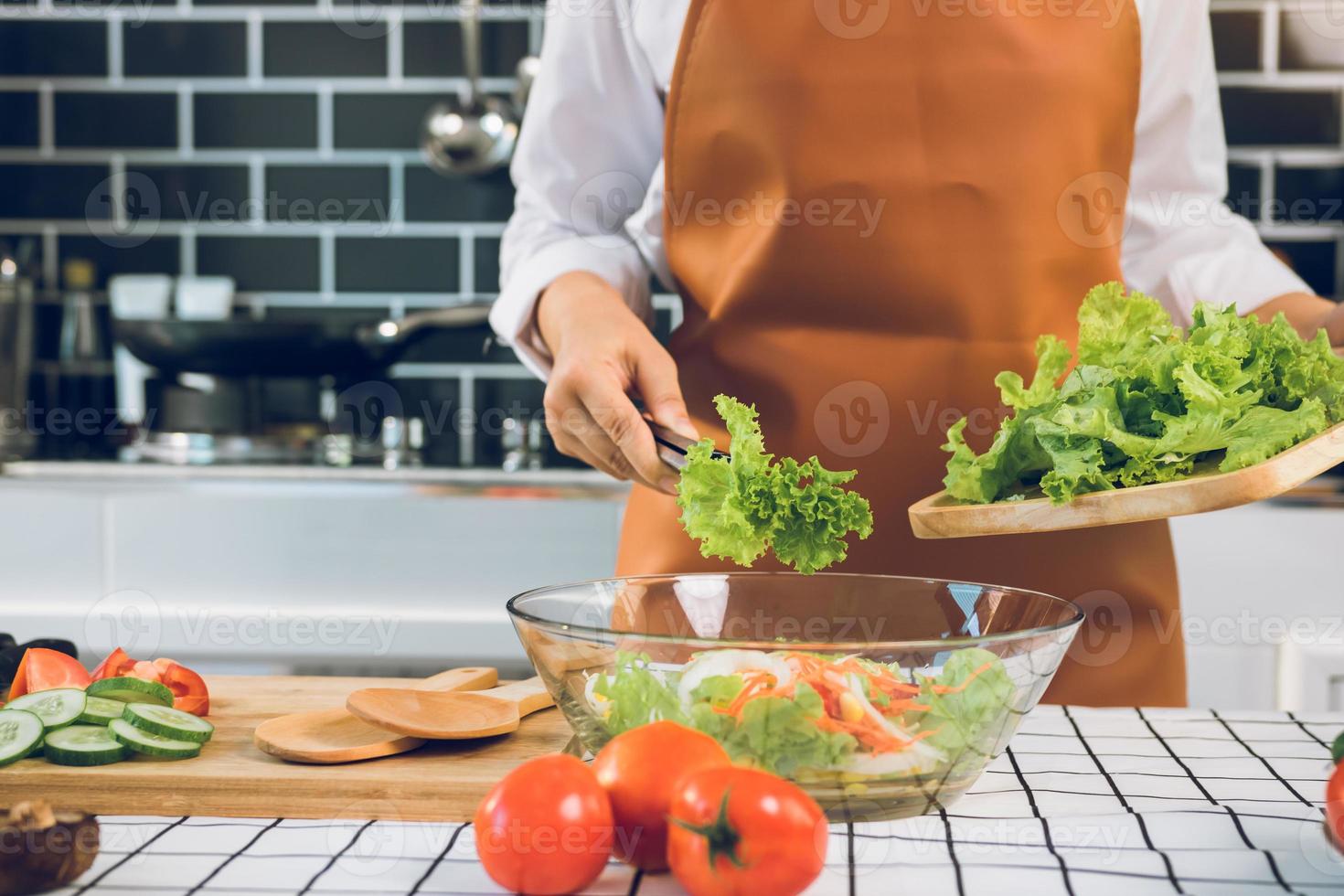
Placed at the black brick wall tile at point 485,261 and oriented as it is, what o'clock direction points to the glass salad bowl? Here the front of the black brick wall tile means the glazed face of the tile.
The glass salad bowl is roughly at 12 o'clock from the black brick wall tile.

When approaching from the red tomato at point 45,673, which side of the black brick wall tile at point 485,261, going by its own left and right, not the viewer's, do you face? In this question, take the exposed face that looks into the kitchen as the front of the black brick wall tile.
front

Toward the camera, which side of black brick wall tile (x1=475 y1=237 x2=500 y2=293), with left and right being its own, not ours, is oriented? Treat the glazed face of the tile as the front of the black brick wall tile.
front

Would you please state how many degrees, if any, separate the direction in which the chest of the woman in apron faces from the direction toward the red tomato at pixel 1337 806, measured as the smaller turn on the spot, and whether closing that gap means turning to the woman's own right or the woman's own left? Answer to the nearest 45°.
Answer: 0° — they already face it

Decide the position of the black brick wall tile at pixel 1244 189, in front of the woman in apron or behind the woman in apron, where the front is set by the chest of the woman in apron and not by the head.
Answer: behind

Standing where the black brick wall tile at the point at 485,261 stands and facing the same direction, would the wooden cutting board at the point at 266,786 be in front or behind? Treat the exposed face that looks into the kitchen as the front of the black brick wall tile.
in front

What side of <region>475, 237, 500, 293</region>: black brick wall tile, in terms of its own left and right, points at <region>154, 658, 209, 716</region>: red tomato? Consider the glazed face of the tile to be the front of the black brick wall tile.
front

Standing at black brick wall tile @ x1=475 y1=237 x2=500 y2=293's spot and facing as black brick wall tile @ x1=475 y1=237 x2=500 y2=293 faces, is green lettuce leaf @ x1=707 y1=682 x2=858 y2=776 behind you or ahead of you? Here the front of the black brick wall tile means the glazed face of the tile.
ahead

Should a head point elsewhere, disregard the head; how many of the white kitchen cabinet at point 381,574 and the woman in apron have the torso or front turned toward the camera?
2

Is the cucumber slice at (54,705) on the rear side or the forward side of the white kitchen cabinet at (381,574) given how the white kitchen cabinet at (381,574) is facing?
on the forward side

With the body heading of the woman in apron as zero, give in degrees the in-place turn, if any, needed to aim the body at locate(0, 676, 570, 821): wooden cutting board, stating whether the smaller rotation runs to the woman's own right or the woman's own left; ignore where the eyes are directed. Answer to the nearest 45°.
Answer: approximately 45° to the woman's own right

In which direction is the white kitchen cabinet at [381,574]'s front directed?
toward the camera

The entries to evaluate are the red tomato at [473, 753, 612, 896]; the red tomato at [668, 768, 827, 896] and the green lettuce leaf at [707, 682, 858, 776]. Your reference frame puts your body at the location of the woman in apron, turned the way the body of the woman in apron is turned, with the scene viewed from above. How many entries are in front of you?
3

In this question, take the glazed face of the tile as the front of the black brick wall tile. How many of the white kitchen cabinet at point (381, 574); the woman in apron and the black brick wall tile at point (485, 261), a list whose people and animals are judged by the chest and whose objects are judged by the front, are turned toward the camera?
3

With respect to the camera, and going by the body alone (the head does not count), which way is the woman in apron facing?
toward the camera
